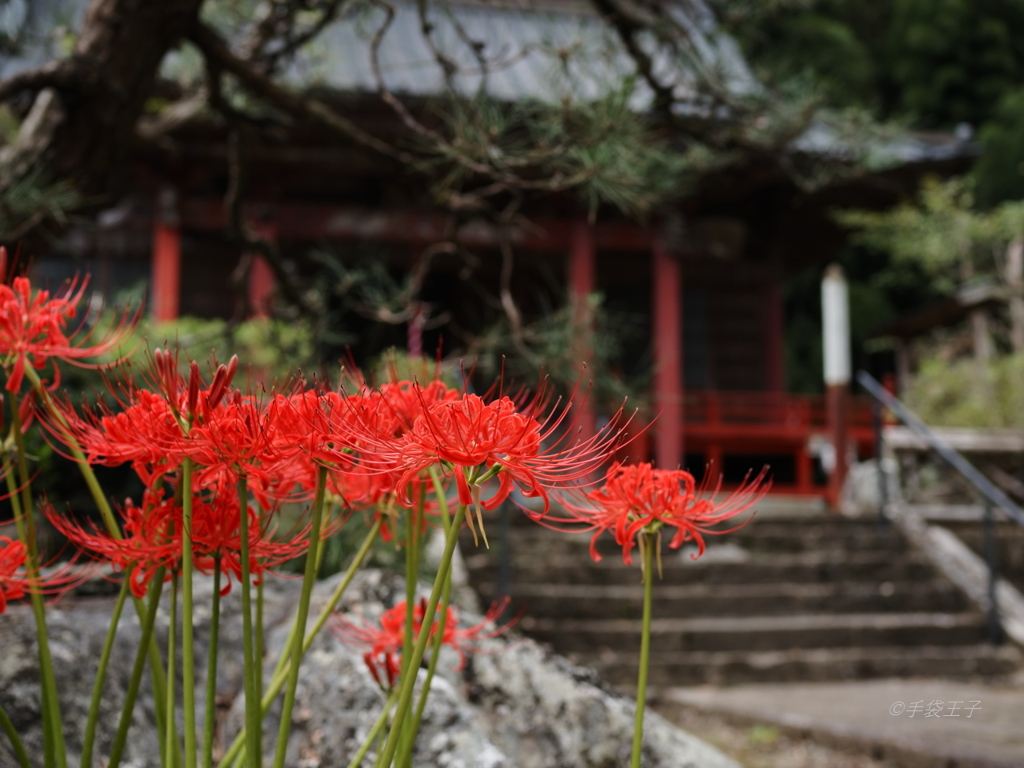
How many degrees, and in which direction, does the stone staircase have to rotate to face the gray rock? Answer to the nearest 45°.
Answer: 0° — it already faces it

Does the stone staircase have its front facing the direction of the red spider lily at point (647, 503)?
yes

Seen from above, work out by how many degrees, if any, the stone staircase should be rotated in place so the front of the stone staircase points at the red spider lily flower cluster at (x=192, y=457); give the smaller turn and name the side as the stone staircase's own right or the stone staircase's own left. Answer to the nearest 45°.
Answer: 0° — it already faces it

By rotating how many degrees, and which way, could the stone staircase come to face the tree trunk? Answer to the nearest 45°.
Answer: approximately 45° to its right

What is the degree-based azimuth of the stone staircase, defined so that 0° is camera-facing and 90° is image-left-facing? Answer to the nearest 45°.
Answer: approximately 0°

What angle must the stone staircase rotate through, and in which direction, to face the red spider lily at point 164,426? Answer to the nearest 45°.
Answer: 0° — it already faces it

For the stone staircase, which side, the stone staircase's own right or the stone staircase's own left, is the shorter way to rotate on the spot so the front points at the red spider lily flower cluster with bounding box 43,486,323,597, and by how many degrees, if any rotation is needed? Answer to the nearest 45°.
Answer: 0° — it already faces it

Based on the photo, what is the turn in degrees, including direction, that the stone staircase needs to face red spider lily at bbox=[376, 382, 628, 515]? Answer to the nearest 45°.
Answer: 0° — it already faces it

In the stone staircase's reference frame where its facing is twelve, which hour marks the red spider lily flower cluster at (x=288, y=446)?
The red spider lily flower cluster is roughly at 12 o'clock from the stone staircase.

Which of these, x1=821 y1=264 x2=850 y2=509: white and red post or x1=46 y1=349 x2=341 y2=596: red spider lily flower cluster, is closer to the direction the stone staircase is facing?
the red spider lily flower cluster
